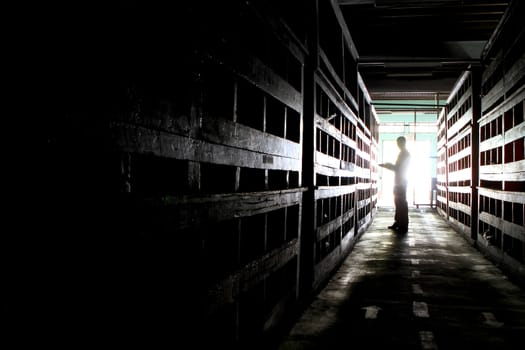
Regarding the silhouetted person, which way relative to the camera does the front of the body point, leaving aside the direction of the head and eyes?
to the viewer's left

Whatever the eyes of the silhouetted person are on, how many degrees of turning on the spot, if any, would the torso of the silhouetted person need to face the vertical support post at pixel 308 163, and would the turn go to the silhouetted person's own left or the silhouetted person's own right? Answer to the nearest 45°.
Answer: approximately 90° to the silhouetted person's own left

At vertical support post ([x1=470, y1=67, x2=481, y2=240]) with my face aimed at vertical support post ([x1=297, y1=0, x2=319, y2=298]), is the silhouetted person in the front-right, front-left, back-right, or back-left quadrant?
back-right

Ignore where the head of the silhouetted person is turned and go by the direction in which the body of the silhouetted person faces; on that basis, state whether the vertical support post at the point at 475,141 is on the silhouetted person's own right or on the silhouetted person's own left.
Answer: on the silhouetted person's own left

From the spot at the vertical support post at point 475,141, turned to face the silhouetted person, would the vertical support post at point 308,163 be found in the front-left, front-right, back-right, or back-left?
back-left
